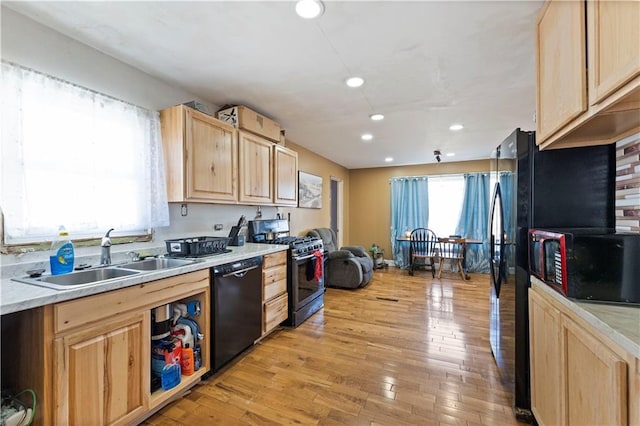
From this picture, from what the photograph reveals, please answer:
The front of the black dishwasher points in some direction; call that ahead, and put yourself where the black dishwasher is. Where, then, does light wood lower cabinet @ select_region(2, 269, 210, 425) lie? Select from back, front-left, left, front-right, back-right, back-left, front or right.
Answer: right

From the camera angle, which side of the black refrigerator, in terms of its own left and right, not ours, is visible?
left

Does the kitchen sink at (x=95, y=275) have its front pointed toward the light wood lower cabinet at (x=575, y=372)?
yes

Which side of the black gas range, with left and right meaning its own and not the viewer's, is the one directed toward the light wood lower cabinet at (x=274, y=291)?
right

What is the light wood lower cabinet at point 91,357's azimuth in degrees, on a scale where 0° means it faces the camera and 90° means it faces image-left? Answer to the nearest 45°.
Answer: approximately 315°

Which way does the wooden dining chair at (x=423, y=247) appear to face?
away from the camera

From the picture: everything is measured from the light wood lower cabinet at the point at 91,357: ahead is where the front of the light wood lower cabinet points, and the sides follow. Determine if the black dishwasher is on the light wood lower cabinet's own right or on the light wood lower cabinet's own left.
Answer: on the light wood lower cabinet's own left

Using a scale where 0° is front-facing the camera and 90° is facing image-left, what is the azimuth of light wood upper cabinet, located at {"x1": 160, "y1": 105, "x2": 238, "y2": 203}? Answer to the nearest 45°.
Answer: approximately 315°
